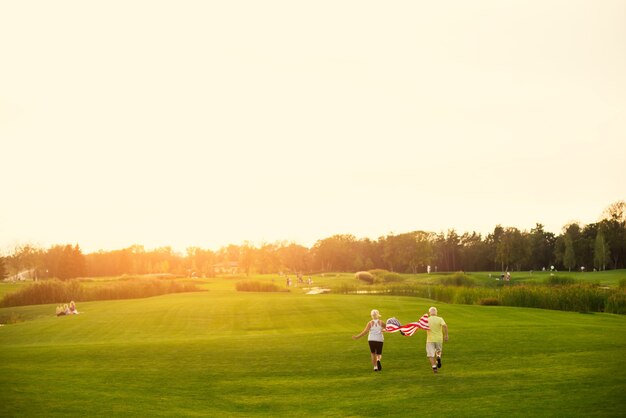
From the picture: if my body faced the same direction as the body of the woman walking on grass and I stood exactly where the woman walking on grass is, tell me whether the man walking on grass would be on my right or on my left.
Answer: on my right

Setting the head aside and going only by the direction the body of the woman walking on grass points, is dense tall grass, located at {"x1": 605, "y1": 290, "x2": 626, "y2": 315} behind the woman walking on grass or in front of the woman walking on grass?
in front

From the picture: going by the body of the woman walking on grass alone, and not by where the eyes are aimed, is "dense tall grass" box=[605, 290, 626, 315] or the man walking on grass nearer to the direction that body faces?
the dense tall grass

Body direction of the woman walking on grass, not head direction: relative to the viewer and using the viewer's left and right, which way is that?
facing away from the viewer
